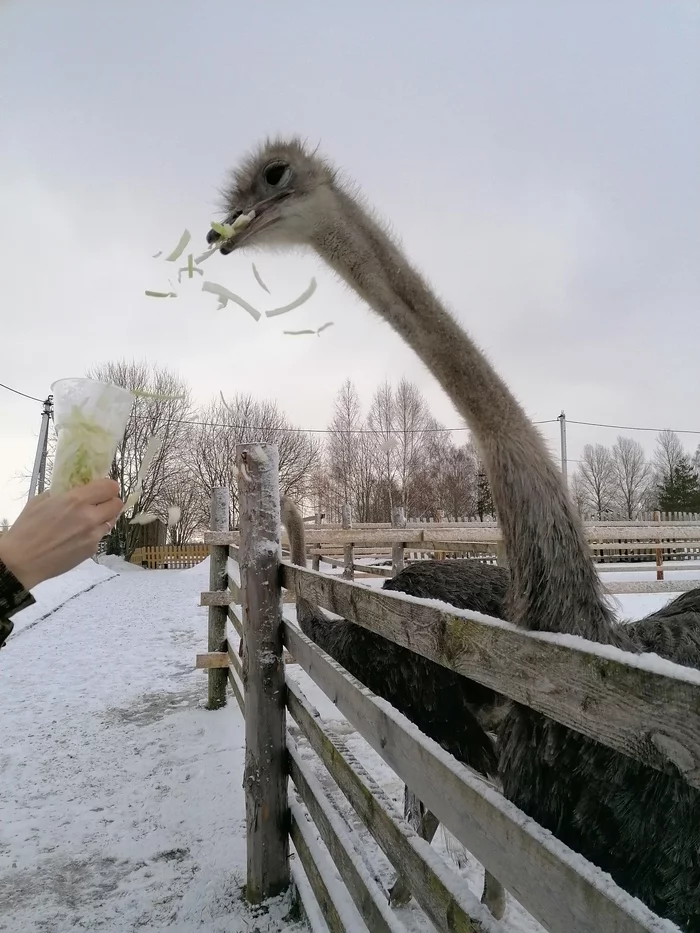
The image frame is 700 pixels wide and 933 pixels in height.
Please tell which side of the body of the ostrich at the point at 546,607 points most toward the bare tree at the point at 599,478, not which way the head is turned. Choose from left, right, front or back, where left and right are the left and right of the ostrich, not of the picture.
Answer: right

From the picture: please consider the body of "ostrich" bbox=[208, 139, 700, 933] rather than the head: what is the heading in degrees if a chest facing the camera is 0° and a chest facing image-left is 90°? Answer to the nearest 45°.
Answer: approximately 90°

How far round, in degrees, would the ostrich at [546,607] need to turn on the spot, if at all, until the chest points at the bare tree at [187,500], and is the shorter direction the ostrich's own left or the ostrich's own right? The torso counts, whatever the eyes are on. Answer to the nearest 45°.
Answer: approximately 45° to the ostrich's own right

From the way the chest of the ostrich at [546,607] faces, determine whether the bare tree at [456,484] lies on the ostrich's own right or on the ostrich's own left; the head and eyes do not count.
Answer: on the ostrich's own right

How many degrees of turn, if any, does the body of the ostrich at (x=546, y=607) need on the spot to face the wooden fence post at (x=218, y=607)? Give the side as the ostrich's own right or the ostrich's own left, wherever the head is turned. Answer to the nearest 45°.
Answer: approximately 45° to the ostrich's own right

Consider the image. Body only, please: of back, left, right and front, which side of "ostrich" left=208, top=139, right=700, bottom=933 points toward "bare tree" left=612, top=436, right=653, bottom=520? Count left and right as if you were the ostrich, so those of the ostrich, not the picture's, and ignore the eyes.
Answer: right

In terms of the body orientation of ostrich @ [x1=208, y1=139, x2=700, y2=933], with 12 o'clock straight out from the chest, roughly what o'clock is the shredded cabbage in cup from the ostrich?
The shredded cabbage in cup is roughly at 11 o'clock from the ostrich.

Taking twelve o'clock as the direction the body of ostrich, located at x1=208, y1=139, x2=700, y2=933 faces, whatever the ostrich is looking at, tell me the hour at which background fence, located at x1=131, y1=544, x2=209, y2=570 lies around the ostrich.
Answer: The background fence is roughly at 2 o'clock from the ostrich.
